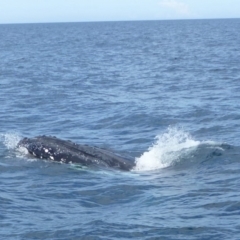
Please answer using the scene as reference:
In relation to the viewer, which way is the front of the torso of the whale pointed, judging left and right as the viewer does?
facing to the left of the viewer

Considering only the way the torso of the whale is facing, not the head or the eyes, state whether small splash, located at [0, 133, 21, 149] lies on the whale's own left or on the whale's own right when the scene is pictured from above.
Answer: on the whale's own right

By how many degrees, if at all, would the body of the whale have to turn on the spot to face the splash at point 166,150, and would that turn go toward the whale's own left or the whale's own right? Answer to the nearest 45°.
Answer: approximately 135° to the whale's own right

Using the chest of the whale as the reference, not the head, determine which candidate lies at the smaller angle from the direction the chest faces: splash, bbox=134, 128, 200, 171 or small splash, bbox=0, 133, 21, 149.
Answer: the small splash
